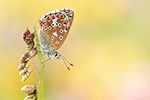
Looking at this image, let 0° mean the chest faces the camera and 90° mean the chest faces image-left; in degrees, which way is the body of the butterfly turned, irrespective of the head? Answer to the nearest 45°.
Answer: approximately 270°
